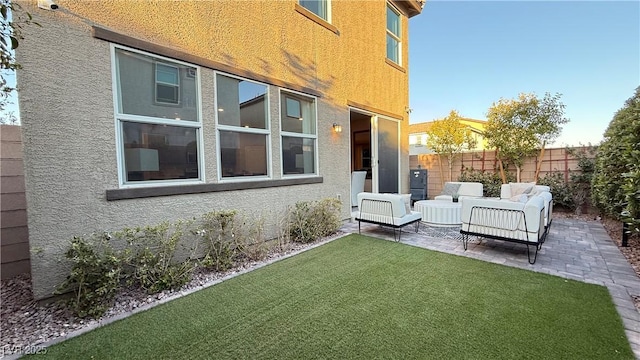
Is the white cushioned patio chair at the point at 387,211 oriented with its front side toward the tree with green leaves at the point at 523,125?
yes

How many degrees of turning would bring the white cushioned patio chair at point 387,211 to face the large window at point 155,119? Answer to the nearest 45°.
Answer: approximately 180°

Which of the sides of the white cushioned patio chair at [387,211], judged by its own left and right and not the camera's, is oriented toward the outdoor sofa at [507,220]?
right

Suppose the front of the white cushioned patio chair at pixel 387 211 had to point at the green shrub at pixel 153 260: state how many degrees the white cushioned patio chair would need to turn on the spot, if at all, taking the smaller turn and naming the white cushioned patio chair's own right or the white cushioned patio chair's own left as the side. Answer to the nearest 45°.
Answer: approximately 180°

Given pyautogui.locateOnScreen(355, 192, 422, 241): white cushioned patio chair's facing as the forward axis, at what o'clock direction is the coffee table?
The coffee table is roughly at 12 o'clock from the white cushioned patio chair.

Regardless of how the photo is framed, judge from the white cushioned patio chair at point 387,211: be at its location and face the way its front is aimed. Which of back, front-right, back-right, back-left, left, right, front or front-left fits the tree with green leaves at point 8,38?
back

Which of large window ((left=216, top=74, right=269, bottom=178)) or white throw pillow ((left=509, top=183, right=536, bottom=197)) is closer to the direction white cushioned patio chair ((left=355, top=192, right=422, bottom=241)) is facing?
the white throw pillow

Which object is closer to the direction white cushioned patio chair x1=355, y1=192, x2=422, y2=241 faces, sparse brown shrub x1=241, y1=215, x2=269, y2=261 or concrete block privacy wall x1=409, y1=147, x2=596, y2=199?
the concrete block privacy wall

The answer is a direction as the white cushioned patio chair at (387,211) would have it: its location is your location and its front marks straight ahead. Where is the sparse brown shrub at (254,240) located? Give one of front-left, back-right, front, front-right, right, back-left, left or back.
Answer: back

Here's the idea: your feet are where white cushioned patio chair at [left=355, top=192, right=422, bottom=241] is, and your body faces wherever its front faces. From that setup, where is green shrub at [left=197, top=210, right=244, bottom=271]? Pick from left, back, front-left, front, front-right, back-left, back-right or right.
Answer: back

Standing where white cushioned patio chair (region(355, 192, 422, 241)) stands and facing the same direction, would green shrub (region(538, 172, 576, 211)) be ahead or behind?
ahead
